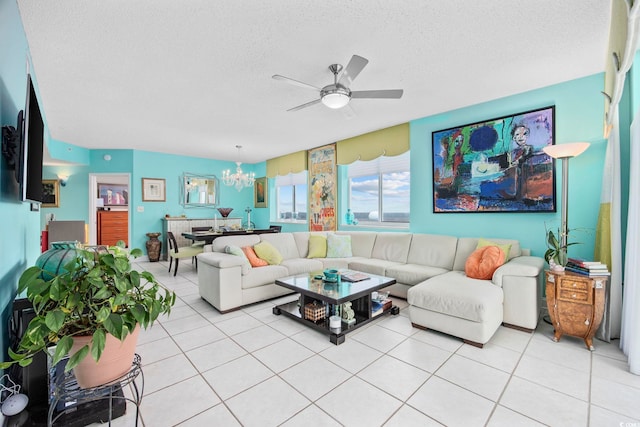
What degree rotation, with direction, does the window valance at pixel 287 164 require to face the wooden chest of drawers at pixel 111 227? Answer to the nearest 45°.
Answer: approximately 45° to its right

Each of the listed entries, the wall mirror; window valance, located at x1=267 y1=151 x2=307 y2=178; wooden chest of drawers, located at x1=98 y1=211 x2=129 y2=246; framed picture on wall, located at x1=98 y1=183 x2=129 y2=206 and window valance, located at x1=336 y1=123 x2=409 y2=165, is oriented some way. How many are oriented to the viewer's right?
0

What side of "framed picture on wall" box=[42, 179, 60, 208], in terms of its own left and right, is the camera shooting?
front

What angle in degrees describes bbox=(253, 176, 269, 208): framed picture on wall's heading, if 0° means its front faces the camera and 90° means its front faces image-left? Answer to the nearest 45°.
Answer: approximately 45°

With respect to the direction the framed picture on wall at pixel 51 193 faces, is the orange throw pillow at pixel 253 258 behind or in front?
in front

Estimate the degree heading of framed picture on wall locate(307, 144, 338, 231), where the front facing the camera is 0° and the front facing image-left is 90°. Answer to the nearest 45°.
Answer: approximately 45°

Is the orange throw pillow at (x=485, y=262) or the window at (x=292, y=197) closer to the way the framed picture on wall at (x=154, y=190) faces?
the orange throw pillow

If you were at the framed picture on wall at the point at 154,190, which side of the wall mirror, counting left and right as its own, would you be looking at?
right

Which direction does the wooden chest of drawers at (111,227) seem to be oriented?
toward the camera

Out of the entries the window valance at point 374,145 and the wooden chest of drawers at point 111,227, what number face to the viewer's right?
0

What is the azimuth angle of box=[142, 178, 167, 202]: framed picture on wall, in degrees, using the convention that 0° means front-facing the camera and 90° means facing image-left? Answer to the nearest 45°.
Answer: approximately 0°

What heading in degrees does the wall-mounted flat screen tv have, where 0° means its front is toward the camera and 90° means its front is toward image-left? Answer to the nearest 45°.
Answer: approximately 270°

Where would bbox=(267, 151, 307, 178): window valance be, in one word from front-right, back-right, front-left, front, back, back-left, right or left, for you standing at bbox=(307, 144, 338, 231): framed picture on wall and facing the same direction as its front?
right

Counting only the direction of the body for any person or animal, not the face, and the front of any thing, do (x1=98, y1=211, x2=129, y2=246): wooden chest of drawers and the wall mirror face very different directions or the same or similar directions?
same or similar directions

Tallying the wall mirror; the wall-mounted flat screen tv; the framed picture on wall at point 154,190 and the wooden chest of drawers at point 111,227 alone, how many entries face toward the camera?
3

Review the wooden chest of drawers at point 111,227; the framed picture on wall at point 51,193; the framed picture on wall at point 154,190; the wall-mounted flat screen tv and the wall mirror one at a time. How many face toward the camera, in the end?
4

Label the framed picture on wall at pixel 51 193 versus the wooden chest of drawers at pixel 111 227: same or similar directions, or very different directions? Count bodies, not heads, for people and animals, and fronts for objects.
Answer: same or similar directions

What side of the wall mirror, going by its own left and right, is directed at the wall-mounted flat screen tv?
front

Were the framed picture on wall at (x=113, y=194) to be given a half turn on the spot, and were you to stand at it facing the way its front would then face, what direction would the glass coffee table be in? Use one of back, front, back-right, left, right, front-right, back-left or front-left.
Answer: back

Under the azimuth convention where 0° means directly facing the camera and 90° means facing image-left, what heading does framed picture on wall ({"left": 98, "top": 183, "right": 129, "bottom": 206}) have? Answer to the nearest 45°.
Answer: approximately 0°
